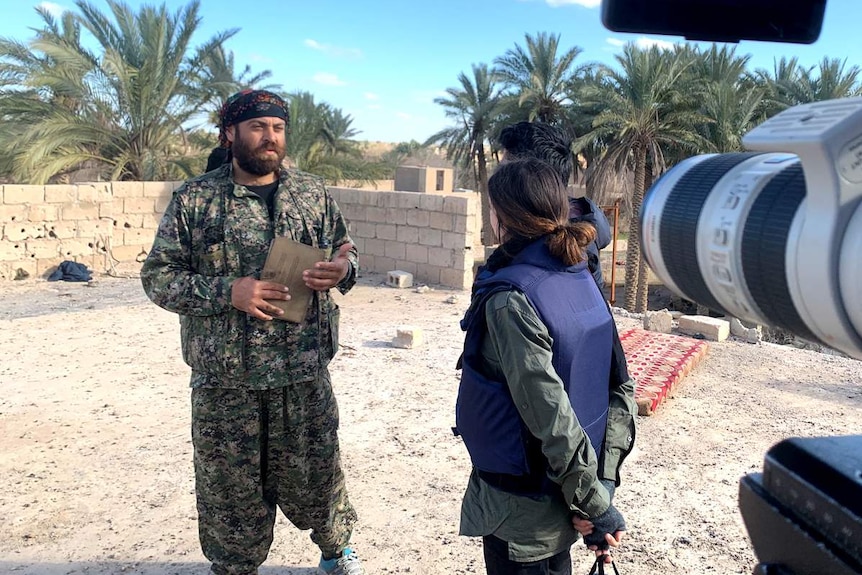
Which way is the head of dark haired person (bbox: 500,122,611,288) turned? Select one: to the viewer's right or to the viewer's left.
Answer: to the viewer's left

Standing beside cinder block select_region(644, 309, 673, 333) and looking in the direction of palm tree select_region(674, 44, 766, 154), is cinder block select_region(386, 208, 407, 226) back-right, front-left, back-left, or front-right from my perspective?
front-left

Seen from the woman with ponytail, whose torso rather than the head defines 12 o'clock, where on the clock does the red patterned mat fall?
The red patterned mat is roughly at 2 o'clock from the woman with ponytail.

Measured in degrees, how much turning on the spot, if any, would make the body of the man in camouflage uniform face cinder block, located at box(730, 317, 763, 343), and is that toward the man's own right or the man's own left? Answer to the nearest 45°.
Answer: approximately 90° to the man's own left

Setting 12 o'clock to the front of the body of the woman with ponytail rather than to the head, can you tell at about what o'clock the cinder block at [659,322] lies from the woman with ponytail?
The cinder block is roughly at 2 o'clock from the woman with ponytail.

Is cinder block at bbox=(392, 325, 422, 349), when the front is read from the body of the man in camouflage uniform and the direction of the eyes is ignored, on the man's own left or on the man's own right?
on the man's own left

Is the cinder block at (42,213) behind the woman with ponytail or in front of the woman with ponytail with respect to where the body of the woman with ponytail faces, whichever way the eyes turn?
in front

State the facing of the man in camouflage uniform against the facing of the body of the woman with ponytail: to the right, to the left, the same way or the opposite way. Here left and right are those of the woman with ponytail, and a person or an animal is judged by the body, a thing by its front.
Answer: the opposite way

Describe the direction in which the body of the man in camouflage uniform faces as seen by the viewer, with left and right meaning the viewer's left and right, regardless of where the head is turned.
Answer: facing the viewer and to the right of the viewer

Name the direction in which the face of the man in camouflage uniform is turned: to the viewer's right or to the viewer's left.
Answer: to the viewer's right

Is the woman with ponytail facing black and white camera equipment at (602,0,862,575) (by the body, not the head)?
no

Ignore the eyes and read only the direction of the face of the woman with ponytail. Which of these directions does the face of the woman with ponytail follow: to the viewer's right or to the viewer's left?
to the viewer's left

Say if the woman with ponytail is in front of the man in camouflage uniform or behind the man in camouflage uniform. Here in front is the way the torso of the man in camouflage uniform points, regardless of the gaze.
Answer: in front

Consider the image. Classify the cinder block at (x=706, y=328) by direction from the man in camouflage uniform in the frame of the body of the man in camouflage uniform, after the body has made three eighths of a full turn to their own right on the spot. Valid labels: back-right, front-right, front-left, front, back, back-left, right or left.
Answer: back-right

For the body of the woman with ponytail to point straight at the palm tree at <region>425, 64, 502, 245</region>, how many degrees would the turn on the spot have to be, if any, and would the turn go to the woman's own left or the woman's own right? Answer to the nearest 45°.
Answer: approximately 45° to the woman's own right

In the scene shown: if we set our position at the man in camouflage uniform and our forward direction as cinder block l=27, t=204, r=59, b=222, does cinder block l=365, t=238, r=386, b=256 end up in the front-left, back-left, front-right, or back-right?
front-right

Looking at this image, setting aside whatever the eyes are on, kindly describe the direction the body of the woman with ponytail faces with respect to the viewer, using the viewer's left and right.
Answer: facing away from the viewer and to the left of the viewer

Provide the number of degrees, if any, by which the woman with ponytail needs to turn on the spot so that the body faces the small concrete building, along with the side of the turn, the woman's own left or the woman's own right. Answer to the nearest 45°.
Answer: approximately 45° to the woman's own right

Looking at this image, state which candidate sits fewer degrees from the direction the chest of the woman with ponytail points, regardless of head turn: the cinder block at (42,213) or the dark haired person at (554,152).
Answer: the cinder block

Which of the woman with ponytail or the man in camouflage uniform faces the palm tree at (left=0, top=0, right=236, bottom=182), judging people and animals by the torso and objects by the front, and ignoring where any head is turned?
the woman with ponytail
